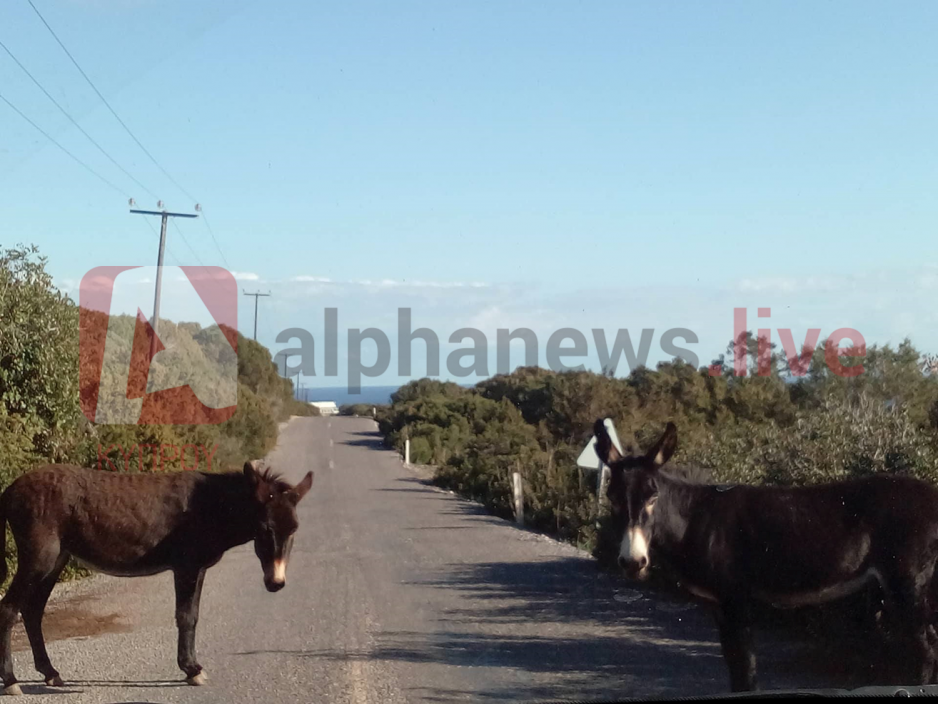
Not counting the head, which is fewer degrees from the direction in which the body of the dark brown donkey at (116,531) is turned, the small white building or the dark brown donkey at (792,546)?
the dark brown donkey

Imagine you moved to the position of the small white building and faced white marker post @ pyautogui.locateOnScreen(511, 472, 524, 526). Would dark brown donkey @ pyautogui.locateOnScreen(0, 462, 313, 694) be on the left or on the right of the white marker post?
right

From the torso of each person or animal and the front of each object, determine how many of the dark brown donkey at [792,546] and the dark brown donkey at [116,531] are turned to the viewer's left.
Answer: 1

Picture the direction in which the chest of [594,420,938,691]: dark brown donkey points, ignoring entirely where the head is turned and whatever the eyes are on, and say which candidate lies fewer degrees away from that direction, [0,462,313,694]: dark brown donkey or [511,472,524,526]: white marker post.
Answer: the dark brown donkey

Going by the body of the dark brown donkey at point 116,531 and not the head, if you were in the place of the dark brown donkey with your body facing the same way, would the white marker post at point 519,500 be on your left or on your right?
on your left

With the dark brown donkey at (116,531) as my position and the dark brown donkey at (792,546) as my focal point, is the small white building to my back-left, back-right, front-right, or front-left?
back-left

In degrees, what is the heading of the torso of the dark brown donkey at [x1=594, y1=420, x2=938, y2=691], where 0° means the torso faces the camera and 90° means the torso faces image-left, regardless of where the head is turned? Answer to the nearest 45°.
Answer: approximately 90°

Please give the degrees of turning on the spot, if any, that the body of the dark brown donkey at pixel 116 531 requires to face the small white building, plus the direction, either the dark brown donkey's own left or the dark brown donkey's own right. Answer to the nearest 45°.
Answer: approximately 90° to the dark brown donkey's own left

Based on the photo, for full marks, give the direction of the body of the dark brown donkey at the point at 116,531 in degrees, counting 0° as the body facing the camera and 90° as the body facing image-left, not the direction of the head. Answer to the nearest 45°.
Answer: approximately 270°

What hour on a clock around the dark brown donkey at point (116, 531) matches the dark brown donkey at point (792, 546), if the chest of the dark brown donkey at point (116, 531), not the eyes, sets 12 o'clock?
the dark brown donkey at point (792, 546) is roughly at 1 o'clock from the dark brown donkey at point (116, 531).

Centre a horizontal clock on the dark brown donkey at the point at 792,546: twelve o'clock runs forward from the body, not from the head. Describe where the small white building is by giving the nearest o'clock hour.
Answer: The small white building is roughly at 2 o'clock from the dark brown donkey.

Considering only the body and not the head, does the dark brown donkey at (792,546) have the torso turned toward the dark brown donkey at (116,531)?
yes
